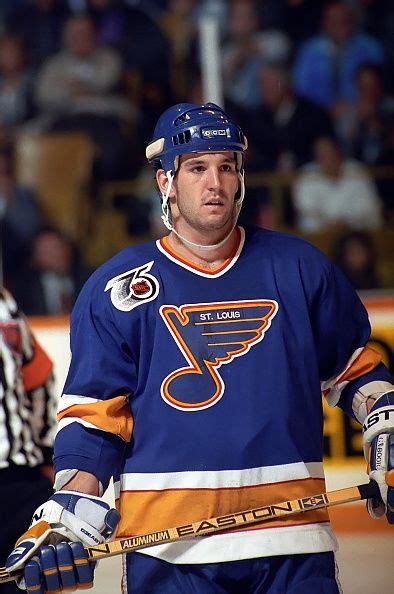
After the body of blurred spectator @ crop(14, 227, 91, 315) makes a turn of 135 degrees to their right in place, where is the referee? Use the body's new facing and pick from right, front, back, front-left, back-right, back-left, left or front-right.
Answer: back-left

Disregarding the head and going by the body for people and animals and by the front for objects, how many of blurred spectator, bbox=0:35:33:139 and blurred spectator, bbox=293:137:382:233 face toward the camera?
2

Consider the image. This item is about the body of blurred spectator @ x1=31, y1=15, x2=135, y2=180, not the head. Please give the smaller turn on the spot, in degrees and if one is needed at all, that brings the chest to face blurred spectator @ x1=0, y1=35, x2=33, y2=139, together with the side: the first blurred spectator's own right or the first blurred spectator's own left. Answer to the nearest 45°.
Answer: approximately 90° to the first blurred spectator's own right

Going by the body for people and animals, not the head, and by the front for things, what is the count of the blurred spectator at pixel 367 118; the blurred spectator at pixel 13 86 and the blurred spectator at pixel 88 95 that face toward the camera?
3

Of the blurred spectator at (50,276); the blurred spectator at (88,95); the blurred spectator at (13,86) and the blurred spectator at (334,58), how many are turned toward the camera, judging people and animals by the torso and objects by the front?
4

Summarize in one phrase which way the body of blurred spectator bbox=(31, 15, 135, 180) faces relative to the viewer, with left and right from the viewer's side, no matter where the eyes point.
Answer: facing the viewer

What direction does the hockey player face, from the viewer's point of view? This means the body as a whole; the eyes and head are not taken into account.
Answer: toward the camera

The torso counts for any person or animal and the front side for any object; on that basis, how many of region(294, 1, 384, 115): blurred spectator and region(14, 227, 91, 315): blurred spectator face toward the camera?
2

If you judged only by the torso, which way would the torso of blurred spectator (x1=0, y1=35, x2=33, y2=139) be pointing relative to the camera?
toward the camera
